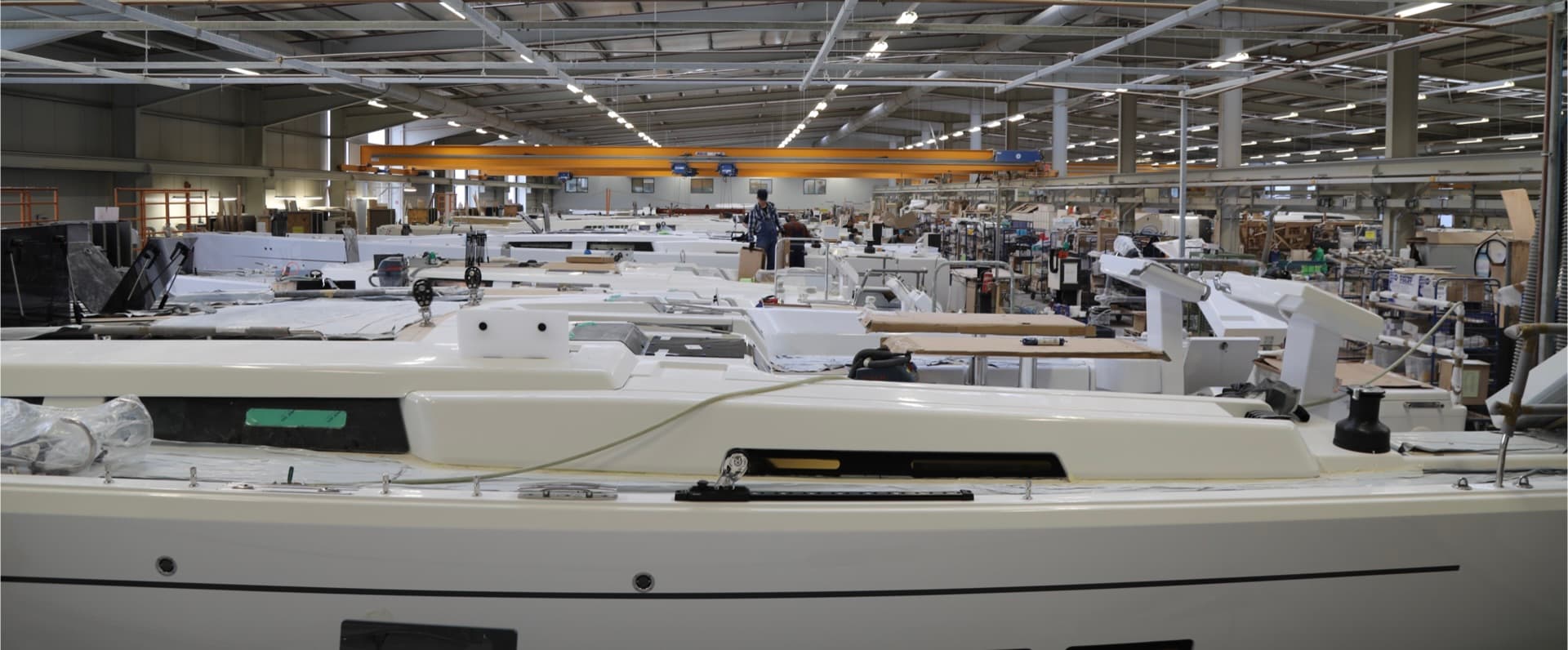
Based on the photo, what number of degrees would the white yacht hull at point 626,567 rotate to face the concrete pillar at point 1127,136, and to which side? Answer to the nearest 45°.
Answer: approximately 90° to its right

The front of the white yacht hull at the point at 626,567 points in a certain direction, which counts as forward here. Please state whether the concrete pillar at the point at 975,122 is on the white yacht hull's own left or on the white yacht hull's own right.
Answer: on the white yacht hull's own right

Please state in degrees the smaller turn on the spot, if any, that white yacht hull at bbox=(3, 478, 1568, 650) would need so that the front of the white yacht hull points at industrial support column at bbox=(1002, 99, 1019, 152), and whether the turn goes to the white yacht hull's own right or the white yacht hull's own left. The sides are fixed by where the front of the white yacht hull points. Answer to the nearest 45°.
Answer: approximately 90° to the white yacht hull's own right

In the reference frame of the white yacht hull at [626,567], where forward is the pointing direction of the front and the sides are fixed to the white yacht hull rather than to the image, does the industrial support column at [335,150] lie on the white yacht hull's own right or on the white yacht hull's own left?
on the white yacht hull's own right

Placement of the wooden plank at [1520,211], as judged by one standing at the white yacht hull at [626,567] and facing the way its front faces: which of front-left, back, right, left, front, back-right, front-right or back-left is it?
back-right

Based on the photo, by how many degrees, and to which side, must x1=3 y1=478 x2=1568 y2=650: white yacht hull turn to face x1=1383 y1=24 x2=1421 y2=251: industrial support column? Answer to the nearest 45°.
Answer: approximately 135° to its right

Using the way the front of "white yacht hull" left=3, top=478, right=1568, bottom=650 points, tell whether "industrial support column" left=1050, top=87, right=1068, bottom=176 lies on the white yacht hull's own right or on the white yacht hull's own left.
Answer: on the white yacht hull's own right

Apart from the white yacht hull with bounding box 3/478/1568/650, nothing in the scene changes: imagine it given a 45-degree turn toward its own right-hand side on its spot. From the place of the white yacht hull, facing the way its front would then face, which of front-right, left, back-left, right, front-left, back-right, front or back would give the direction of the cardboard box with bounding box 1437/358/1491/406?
right

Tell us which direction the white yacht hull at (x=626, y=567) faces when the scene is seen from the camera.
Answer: facing to the left of the viewer

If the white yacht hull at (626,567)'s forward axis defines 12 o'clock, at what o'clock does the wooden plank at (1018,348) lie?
The wooden plank is roughly at 4 o'clock from the white yacht hull.

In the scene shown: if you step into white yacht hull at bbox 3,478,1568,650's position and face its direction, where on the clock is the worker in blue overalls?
The worker in blue overalls is roughly at 3 o'clock from the white yacht hull.
